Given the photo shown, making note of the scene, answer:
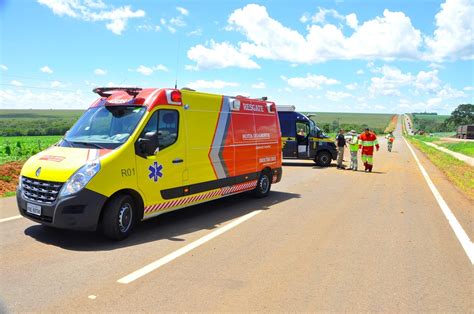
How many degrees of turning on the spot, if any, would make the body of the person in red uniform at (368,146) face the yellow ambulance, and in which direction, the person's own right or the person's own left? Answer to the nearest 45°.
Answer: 0° — they already face it

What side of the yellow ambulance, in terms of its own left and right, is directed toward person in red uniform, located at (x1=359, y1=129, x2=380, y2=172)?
back

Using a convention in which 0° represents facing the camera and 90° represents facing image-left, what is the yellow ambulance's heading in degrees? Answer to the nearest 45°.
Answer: approximately 45°
